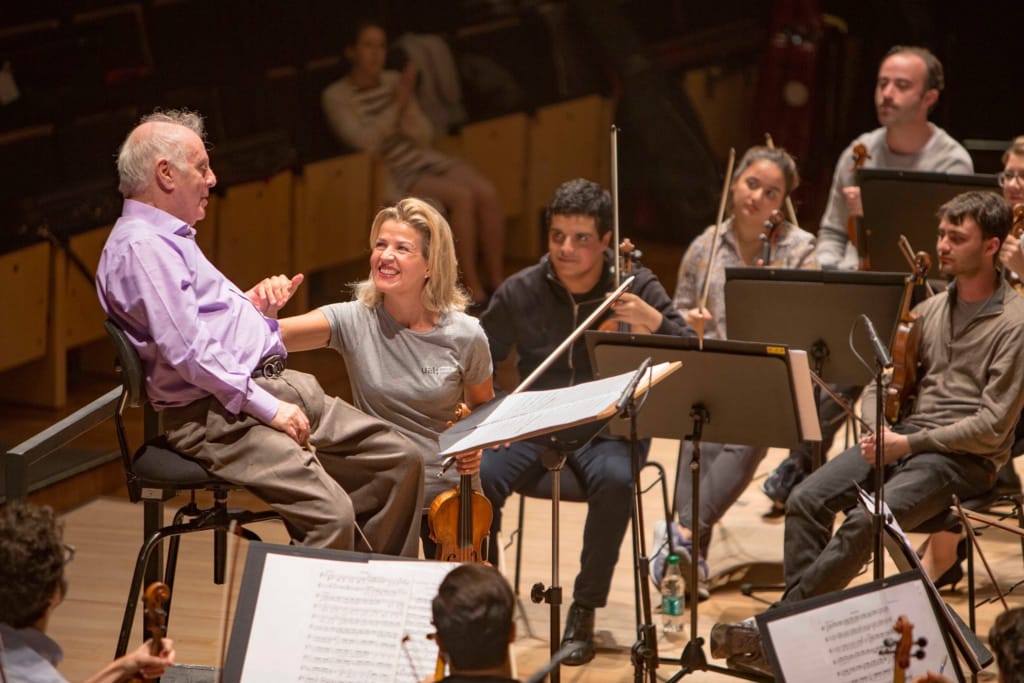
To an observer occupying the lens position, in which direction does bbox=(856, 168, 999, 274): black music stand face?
facing away from the viewer

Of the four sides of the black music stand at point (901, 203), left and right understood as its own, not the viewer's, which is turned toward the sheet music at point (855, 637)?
back

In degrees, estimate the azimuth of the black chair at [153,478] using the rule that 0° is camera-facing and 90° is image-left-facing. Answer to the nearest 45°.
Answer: approximately 270°

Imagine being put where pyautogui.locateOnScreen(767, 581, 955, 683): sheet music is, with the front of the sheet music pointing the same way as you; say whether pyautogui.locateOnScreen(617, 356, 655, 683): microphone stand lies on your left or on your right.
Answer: on your right

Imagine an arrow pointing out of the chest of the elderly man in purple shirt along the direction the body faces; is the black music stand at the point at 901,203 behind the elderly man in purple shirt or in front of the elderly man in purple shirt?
in front

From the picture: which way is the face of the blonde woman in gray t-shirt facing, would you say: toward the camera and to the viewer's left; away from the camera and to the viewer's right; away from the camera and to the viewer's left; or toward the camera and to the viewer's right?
toward the camera and to the viewer's left

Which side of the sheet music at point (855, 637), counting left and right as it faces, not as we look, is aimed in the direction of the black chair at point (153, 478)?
right

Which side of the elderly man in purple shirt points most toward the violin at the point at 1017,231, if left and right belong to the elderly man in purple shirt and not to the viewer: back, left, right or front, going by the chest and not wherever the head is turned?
front

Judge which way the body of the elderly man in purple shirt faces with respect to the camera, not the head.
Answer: to the viewer's right

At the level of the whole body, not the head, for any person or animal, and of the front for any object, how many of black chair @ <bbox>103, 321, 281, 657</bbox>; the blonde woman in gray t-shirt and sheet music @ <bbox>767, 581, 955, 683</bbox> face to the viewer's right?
1

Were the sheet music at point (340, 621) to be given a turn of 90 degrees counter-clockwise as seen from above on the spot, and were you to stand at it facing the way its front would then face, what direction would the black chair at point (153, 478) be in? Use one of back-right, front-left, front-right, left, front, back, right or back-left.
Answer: back-left
